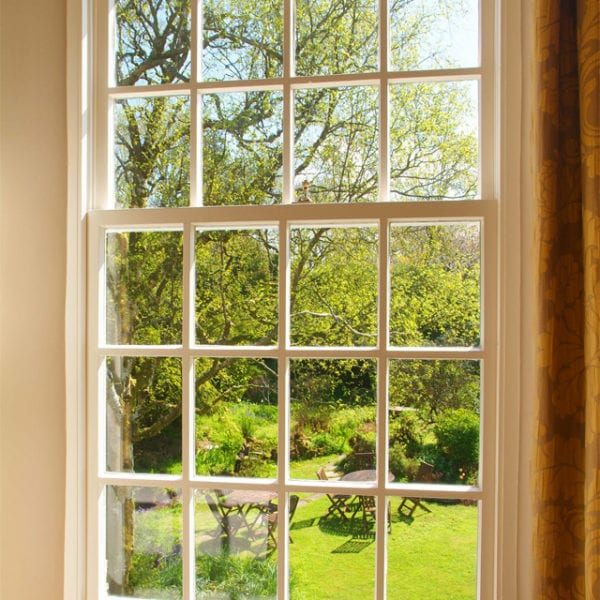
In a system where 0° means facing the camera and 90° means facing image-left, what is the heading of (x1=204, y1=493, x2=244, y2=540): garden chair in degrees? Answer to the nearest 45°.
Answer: approximately 270°
